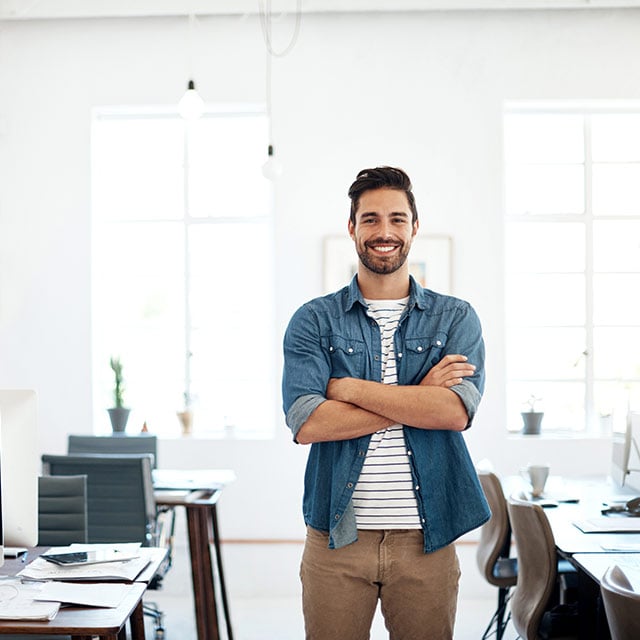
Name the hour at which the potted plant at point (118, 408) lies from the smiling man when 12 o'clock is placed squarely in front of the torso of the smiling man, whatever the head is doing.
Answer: The potted plant is roughly at 5 o'clock from the smiling man.

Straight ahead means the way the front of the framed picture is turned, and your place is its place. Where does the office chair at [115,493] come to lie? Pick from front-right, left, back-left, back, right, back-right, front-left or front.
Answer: front-right

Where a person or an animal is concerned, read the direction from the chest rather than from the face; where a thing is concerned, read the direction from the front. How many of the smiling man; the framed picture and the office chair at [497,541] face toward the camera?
2

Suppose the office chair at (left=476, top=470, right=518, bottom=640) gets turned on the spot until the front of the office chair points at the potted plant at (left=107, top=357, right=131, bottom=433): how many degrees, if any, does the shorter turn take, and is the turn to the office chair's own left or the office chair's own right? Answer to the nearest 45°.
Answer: approximately 135° to the office chair's own left

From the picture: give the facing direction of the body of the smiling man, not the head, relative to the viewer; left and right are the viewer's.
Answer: facing the viewer

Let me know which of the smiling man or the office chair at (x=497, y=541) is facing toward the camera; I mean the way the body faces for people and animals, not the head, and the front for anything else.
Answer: the smiling man

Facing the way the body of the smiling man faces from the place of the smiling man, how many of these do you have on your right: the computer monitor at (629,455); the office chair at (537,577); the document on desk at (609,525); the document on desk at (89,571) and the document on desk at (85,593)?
2

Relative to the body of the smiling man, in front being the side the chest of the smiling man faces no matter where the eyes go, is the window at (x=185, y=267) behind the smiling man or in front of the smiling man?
behind

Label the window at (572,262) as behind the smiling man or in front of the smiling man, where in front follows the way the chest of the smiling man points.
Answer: behind

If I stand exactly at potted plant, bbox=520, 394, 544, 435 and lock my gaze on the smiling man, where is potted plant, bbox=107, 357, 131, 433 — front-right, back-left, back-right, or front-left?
front-right

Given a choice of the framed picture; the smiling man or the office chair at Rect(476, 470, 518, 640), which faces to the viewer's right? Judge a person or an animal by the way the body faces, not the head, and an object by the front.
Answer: the office chair

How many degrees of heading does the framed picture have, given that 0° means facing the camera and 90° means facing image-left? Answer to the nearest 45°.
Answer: approximately 0°

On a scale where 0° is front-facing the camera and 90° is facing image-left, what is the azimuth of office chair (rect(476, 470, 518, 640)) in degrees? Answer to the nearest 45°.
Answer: approximately 270°

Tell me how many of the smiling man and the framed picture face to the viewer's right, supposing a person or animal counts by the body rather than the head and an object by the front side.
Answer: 0

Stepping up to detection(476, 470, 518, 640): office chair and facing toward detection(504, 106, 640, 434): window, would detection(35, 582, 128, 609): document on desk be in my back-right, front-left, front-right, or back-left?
back-left
